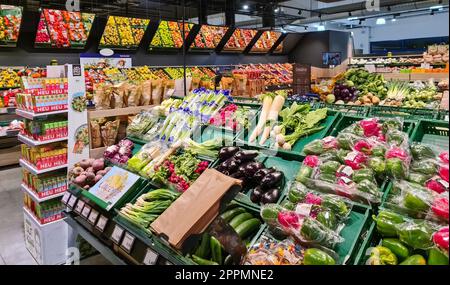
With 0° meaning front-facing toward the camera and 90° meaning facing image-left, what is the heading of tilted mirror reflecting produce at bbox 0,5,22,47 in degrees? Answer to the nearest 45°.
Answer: approximately 0°

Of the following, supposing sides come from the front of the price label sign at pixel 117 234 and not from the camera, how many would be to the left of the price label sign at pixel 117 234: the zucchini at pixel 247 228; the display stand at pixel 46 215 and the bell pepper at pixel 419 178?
2

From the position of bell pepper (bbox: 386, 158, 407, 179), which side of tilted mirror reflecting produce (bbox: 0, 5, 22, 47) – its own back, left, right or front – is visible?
front

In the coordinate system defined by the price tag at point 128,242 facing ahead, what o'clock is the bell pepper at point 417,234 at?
The bell pepper is roughly at 9 o'clock from the price tag.

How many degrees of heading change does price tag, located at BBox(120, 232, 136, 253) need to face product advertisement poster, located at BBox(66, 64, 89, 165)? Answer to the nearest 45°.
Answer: approximately 135° to its right

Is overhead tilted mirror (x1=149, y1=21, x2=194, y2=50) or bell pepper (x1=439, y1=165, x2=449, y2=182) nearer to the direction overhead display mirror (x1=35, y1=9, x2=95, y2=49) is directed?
the bell pepper

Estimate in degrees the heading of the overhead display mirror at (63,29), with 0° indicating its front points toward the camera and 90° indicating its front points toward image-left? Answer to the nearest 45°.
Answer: approximately 0°

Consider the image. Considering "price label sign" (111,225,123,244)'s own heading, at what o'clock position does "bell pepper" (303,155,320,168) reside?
The bell pepper is roughly at 8 o'clock from the price label sign.
